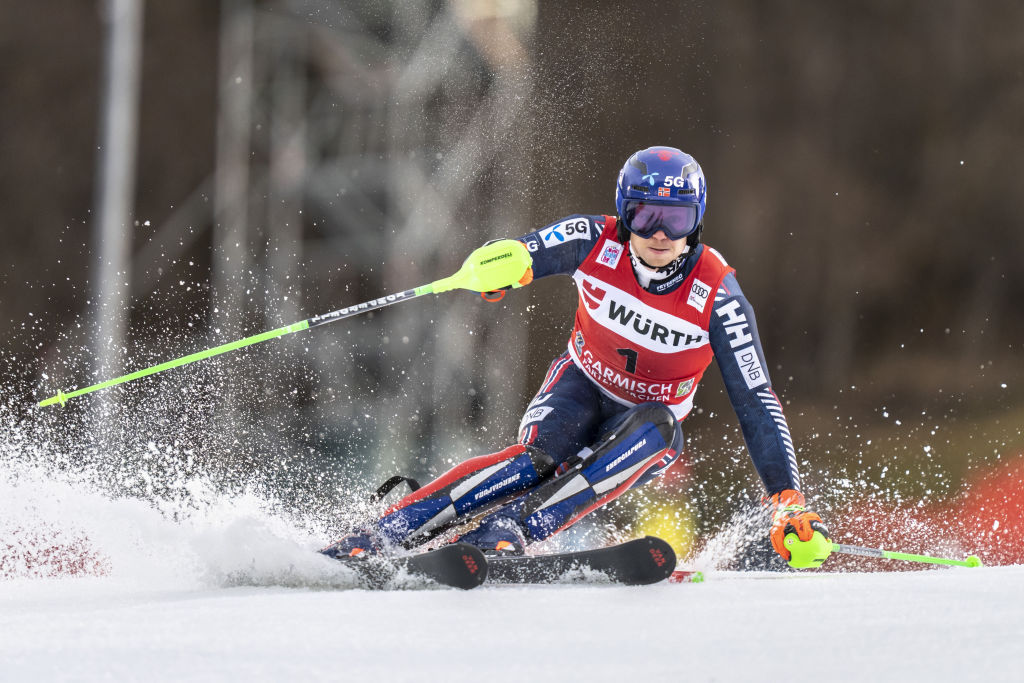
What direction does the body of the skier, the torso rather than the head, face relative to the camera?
toward the camera

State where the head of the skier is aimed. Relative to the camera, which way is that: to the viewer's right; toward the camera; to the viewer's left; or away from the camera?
toward the camera
